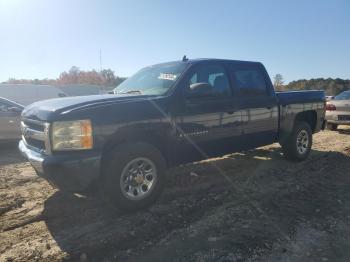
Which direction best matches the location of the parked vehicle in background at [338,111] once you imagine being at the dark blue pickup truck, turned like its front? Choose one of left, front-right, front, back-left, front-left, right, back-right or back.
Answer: back

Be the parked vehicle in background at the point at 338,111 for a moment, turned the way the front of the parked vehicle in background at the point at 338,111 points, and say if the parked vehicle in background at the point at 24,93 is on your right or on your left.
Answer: on your left

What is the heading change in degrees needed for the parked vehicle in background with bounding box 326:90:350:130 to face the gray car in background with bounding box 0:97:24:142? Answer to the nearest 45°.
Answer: approximately 135° to its left

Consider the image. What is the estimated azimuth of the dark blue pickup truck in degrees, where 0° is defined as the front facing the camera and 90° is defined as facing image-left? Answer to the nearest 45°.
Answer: approximately 45°

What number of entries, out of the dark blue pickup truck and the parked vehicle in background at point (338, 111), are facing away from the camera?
1

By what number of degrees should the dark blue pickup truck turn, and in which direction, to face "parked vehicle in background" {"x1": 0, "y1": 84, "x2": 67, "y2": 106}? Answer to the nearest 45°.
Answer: approximately 90° to its right

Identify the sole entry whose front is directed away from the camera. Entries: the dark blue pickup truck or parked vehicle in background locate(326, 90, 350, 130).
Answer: the parked vehicle in background

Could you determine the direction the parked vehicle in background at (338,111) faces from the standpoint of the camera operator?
facing away from the viewer

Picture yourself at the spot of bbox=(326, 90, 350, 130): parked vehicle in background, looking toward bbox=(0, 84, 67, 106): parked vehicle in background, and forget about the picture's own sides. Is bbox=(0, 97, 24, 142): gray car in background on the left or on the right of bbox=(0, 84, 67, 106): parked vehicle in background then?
left

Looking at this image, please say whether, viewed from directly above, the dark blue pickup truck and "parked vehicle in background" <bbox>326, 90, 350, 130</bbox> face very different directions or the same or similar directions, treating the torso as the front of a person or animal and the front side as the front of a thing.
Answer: very different directions
